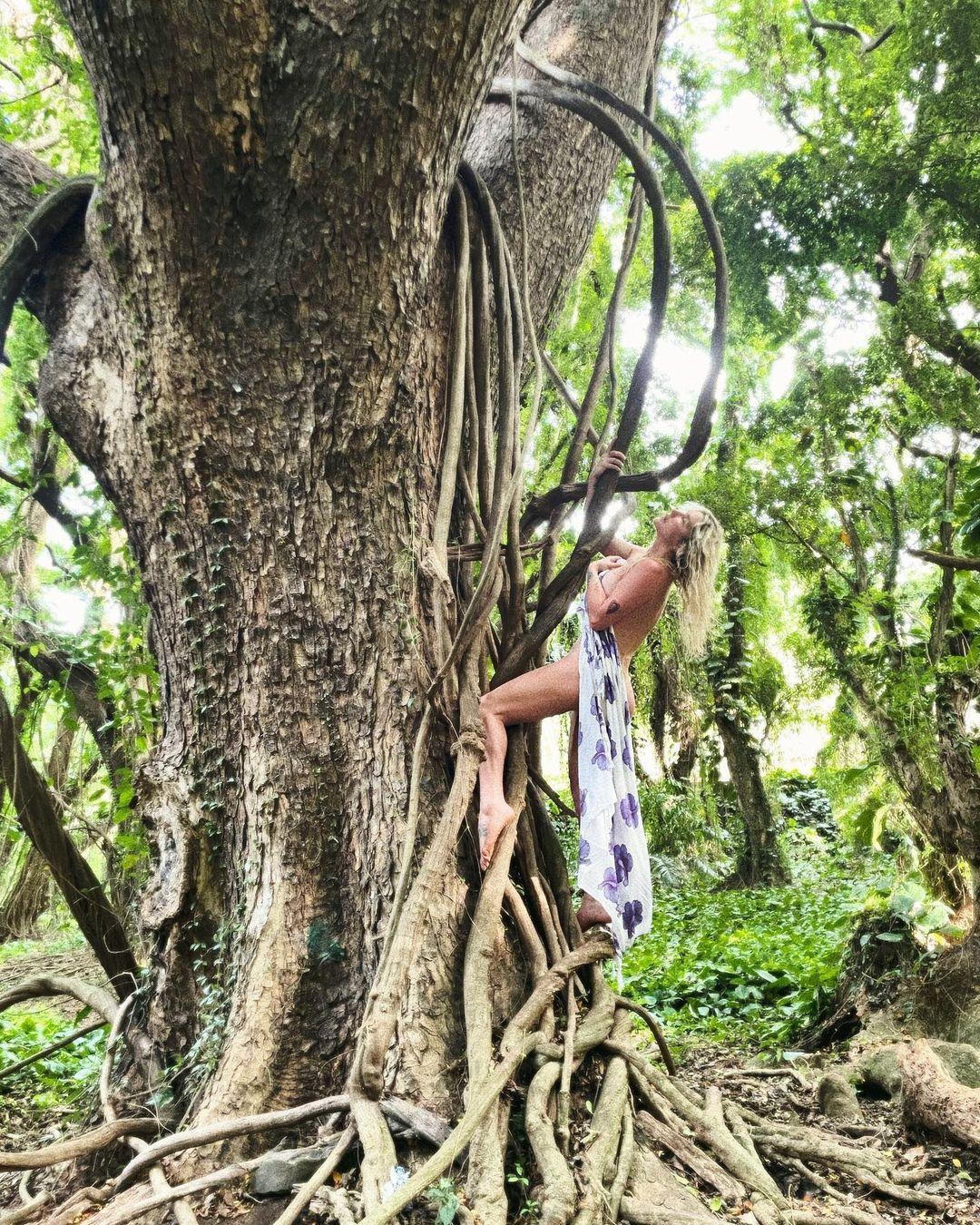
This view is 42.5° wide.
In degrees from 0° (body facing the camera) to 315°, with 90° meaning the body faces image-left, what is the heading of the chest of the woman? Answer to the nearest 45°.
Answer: approximately 90°

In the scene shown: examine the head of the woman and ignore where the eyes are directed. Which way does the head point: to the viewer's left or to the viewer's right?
to the viewer's left
